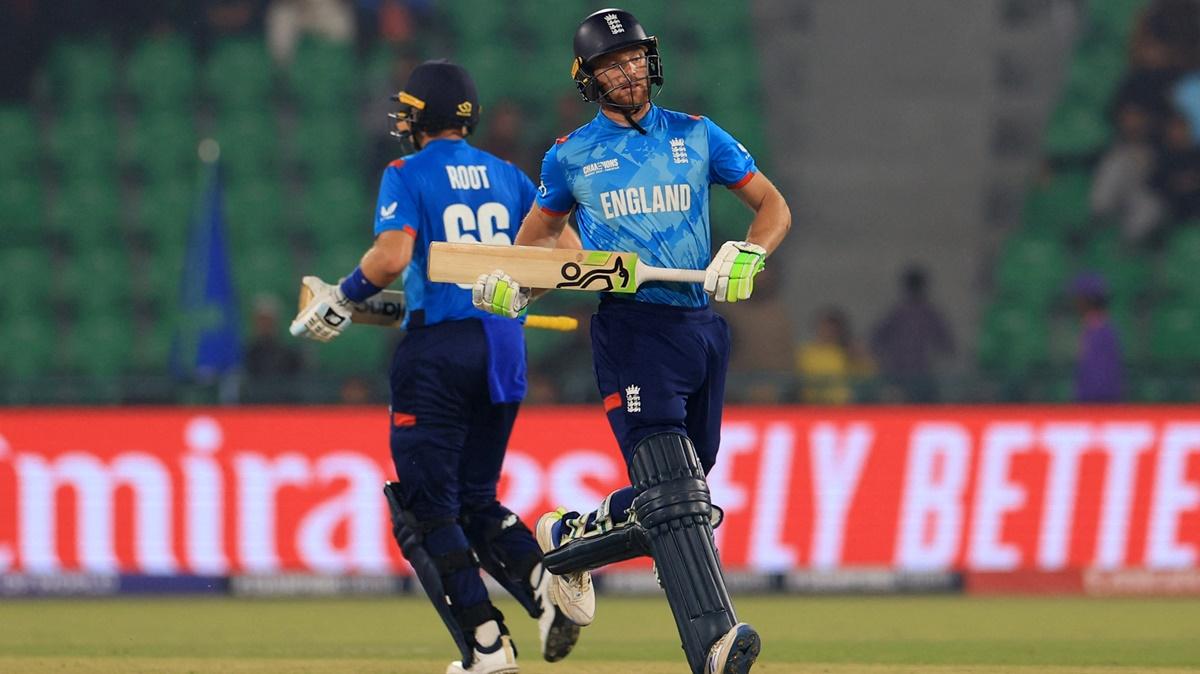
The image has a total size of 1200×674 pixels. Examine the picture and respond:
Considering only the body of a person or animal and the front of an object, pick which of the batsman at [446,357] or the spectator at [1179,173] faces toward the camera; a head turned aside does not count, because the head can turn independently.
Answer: the spectator

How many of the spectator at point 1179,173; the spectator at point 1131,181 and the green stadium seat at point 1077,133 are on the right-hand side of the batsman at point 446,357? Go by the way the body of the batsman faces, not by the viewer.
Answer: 3

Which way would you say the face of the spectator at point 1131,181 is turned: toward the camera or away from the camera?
toward the camera

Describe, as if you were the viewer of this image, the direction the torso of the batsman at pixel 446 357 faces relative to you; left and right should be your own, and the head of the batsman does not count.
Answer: facing away from the viewer and to the left of the viewer

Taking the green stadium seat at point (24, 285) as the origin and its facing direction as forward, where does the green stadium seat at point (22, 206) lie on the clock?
the green stadium seat at point (22, 206) is roughly at 6 o'clock from the green stadium seat at point (24, 285).

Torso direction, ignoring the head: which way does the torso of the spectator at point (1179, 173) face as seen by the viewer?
toward the camera

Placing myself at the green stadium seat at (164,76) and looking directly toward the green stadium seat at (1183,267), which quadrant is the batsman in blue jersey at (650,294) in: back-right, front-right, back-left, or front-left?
front-right

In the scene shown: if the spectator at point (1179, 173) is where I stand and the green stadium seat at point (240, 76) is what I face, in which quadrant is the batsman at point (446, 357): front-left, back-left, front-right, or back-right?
front-left

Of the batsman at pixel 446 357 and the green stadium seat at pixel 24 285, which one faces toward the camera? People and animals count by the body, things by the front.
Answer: the green stadium seat

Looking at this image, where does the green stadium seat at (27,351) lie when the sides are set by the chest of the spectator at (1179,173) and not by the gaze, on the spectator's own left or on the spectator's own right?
on the spectator's own right

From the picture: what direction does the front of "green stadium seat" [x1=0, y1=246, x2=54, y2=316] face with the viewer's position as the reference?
facing the viewer

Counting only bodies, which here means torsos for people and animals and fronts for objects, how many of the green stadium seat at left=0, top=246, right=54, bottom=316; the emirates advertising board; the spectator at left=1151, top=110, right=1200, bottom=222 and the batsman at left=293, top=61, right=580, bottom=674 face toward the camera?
3
